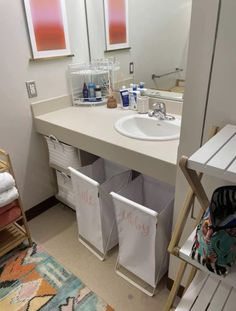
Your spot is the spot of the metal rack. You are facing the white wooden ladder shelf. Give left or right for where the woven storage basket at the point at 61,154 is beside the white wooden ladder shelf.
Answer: right

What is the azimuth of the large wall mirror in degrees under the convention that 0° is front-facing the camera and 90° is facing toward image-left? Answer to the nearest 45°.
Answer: approximately 45°

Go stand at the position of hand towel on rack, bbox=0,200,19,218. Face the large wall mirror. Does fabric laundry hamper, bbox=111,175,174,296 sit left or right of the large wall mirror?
right

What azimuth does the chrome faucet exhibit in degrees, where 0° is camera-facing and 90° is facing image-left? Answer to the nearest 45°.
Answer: approximately 45°
